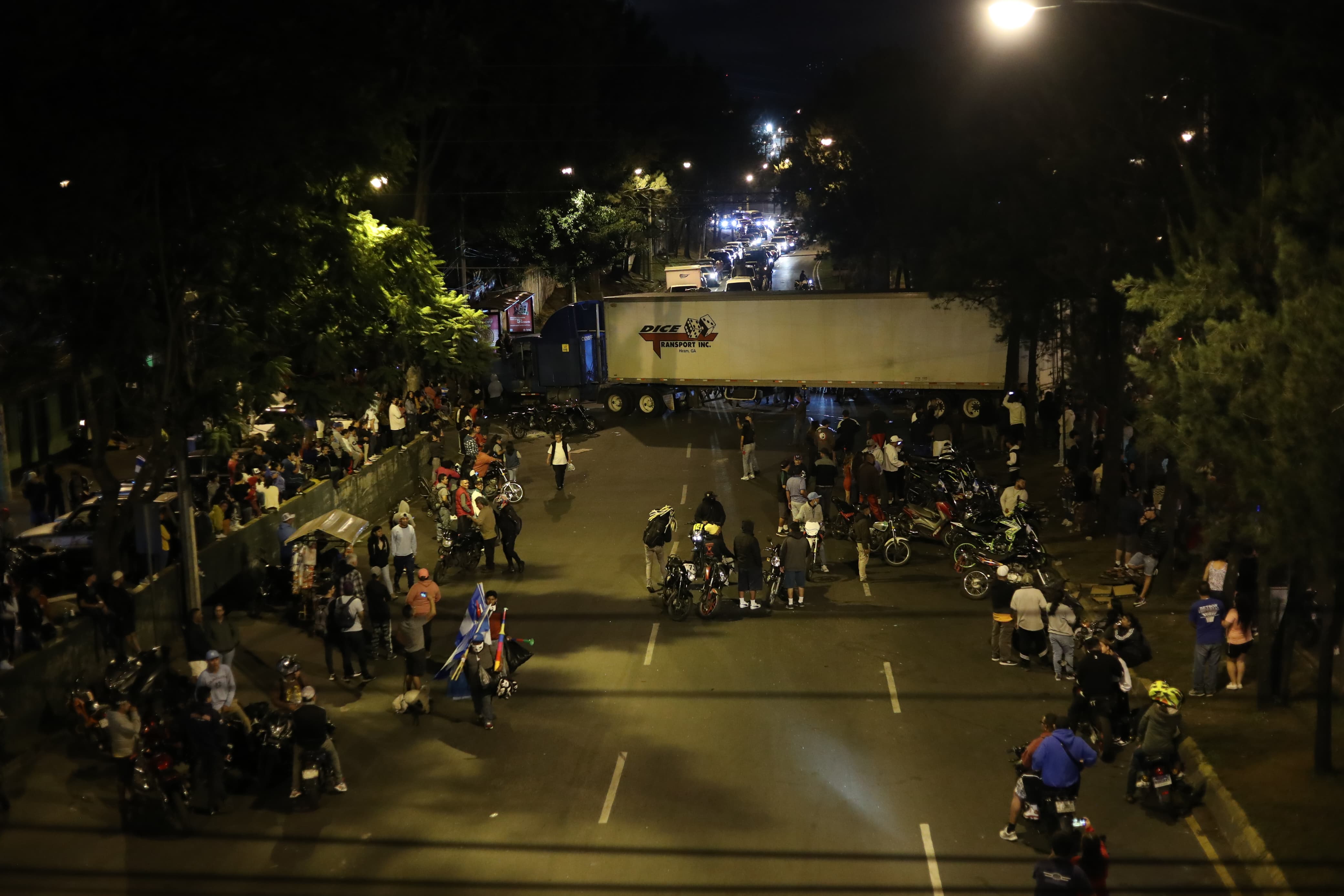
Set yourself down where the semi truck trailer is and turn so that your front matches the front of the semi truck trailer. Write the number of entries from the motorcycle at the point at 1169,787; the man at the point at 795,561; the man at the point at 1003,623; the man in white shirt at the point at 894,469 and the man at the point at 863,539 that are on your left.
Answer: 5

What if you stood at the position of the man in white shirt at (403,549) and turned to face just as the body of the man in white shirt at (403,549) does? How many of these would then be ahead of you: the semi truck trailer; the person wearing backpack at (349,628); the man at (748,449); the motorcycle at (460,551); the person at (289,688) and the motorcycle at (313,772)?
3

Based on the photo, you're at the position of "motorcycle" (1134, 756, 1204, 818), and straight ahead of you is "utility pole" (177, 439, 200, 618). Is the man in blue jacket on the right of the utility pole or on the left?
left

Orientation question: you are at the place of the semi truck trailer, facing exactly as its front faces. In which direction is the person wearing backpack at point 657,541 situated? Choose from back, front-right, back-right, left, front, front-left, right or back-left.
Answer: left

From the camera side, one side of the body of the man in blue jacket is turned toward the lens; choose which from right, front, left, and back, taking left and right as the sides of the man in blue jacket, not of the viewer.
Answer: back

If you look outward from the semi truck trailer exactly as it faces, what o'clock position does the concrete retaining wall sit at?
The concrete retaining wall is roughly at 10 o'clock from the semi truck trailer.

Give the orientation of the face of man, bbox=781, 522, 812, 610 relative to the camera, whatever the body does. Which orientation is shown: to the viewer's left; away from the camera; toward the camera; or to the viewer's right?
away from the camera

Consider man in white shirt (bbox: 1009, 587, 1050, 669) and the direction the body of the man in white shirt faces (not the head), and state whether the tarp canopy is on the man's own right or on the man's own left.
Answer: on the man's own left

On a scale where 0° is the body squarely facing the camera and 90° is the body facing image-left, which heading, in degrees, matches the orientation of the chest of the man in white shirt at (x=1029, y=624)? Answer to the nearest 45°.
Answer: approximately 180°

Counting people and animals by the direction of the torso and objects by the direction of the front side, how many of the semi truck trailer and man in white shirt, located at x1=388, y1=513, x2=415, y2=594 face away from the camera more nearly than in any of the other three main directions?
0

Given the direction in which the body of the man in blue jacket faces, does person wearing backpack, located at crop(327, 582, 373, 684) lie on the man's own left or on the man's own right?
on the man's own left

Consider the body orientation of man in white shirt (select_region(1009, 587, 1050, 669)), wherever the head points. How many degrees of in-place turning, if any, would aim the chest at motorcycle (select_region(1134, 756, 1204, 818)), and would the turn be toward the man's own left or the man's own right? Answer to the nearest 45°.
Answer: approximately 180°

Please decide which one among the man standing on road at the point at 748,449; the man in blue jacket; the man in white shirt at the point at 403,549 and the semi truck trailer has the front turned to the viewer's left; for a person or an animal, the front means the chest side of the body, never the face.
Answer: the semi truck trailer

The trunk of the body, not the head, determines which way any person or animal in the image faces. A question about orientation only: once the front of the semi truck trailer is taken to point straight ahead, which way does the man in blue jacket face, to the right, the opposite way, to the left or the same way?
to the right

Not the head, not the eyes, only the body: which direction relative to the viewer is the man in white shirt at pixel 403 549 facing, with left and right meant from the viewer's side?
facing the viewer

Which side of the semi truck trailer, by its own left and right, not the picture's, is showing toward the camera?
left
